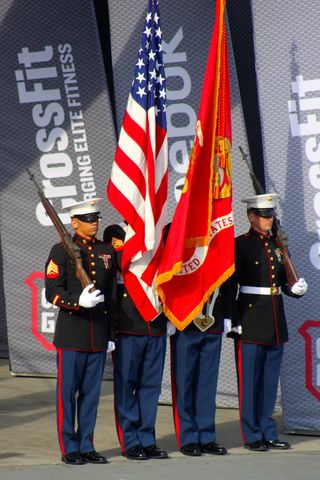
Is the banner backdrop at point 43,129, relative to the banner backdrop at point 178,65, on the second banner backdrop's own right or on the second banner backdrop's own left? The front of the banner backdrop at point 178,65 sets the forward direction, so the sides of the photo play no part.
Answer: on the second banner backdrop's own right

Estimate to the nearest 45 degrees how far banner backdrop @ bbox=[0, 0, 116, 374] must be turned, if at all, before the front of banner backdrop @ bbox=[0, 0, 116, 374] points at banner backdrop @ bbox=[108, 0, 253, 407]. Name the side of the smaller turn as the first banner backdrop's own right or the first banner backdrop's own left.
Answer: approximately 45° to the first banner backdrop's own left

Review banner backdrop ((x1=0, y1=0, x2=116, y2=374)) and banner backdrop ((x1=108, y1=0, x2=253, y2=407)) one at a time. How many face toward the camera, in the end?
2

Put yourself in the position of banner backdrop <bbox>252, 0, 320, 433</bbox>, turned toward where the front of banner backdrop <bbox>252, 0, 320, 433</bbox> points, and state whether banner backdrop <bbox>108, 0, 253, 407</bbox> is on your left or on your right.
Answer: on your right

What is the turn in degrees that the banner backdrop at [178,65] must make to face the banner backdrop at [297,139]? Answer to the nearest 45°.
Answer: approximately 45° to its left
